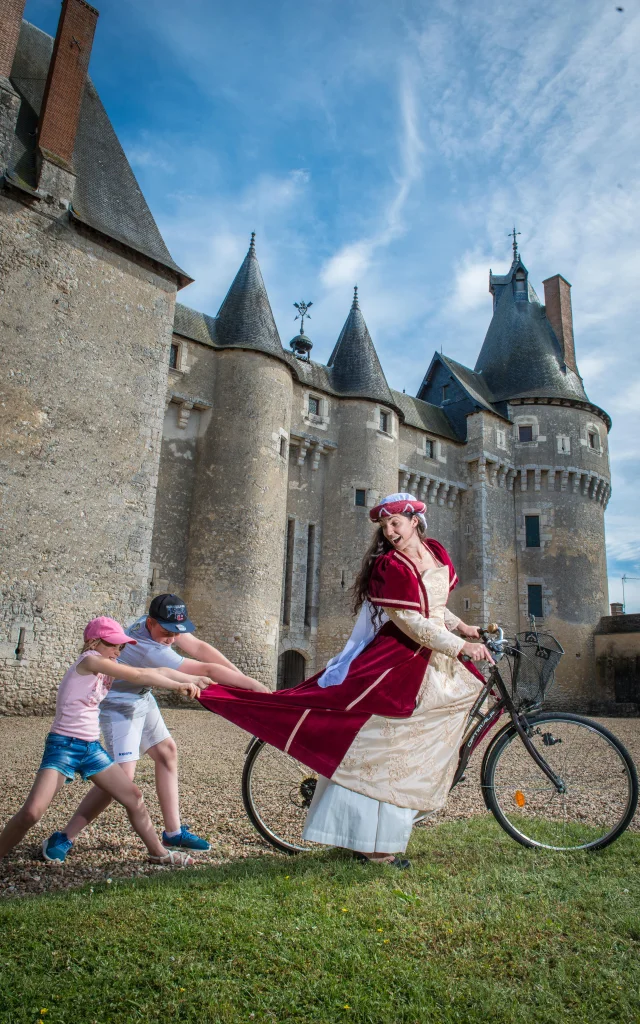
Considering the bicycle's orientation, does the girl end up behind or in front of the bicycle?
behind

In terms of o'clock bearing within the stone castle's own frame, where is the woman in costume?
The woman in costume is roughly at 1 o'clock from the stone castle.

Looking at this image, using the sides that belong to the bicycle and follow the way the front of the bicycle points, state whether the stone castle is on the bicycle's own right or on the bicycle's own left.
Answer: on the bicycle's own left

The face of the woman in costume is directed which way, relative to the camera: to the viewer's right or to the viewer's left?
to the viewer's left

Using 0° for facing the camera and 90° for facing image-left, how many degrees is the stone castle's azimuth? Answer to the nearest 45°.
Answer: approximately 315°

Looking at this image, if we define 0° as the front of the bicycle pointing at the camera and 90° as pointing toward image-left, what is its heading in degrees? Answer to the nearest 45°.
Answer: approximately 270°
